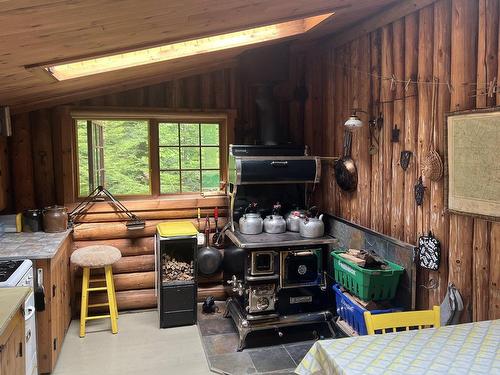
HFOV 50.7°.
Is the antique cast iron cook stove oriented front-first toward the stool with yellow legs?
no

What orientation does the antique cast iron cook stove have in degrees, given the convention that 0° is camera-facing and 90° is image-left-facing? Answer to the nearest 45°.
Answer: approximately 315°

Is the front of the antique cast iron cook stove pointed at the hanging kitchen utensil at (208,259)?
no

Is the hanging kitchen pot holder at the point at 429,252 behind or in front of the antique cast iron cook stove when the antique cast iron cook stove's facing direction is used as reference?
in front

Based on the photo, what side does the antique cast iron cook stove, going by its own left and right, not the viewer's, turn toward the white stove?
right

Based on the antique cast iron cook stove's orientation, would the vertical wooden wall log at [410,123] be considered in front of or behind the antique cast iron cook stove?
in front

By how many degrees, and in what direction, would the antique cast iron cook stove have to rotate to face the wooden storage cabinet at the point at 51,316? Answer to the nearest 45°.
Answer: approximately 90° to its right
